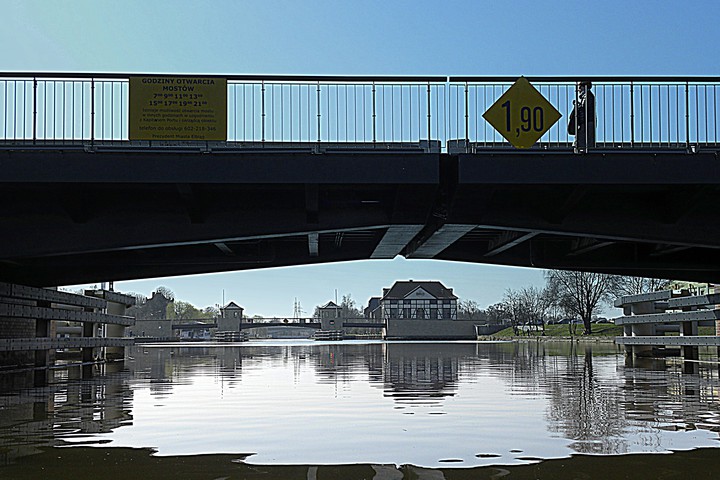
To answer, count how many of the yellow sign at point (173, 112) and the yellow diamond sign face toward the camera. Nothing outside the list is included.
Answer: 2

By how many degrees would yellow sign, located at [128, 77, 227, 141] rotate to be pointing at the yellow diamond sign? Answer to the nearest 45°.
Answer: approximately 90° to its left

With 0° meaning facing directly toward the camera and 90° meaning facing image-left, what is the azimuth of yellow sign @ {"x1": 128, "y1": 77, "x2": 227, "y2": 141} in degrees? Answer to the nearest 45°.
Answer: approximately 0°

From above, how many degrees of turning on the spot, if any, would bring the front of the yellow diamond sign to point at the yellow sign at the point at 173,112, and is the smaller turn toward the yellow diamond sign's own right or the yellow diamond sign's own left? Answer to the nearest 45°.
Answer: approximately 90° to the yellow diamond sign's own right

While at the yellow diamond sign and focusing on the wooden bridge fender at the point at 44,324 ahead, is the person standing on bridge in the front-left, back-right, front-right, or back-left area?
back-right

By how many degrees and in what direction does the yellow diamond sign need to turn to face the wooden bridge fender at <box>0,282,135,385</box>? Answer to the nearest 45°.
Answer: approximately 135° to its right

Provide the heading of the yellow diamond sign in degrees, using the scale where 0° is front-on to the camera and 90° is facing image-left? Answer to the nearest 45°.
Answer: approximately 0°

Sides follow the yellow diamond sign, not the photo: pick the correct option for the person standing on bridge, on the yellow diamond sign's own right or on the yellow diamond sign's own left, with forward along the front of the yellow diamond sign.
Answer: on the yellow diamond sign's own left

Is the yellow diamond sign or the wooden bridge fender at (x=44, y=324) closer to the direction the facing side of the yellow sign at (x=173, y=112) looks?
the yellow diamond sign

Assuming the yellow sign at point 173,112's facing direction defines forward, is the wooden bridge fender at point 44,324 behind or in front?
behind
